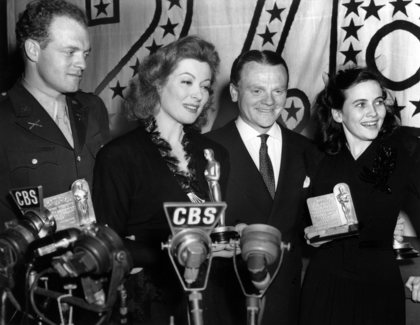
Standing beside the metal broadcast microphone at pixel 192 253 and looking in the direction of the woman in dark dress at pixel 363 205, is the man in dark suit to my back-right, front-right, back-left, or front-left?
front-left

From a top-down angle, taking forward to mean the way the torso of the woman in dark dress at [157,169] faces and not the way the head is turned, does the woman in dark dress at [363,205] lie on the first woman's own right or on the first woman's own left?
on the first woman's own left

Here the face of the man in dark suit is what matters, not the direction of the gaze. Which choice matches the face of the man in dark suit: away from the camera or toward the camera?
toward the camera

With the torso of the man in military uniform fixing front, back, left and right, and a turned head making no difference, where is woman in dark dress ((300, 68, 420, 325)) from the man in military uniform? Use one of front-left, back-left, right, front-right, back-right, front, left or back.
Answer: front-left

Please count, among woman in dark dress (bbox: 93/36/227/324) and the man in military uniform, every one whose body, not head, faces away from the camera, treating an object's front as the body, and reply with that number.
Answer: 0

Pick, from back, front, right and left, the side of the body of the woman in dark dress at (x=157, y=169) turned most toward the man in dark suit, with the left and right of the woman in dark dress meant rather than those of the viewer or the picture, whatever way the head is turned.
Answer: left

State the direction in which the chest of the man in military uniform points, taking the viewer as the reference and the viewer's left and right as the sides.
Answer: facing the viewer and to the right of the viewer

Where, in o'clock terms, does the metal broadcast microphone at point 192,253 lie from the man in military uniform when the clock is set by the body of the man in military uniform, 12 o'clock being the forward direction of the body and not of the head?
The metal broadcast microphone is roughly at 1 o'clock from the man in military uniform.

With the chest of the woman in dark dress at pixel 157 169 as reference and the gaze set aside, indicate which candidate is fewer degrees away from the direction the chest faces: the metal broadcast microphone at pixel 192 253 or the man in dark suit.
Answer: the metal broadcast microphone

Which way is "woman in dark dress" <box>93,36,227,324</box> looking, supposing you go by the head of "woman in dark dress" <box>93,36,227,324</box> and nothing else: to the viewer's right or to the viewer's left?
to the viewer's right

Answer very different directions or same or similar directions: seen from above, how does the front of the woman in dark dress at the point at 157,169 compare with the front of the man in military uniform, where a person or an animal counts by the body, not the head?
same or similar directions

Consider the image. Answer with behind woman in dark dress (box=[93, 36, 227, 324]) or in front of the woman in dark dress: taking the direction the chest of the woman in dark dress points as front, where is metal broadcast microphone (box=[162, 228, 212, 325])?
in front
